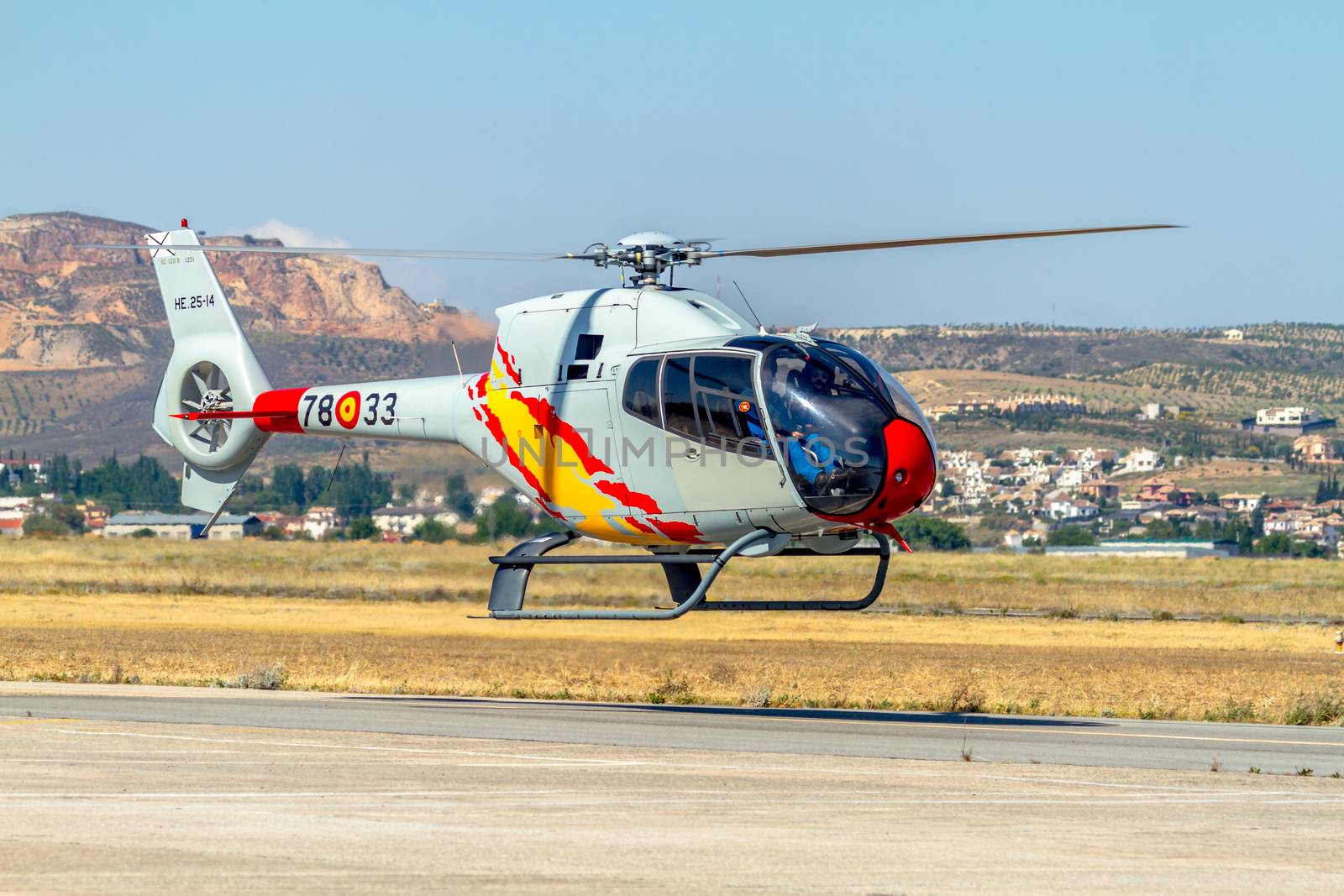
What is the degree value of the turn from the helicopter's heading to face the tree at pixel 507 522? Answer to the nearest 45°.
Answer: approximately 135° to its left

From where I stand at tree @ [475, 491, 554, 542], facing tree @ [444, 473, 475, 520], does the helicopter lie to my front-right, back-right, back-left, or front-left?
back-left

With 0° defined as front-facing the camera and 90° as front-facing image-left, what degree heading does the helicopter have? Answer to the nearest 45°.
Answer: approximately 315°

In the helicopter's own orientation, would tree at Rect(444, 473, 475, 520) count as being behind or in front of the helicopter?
behind
